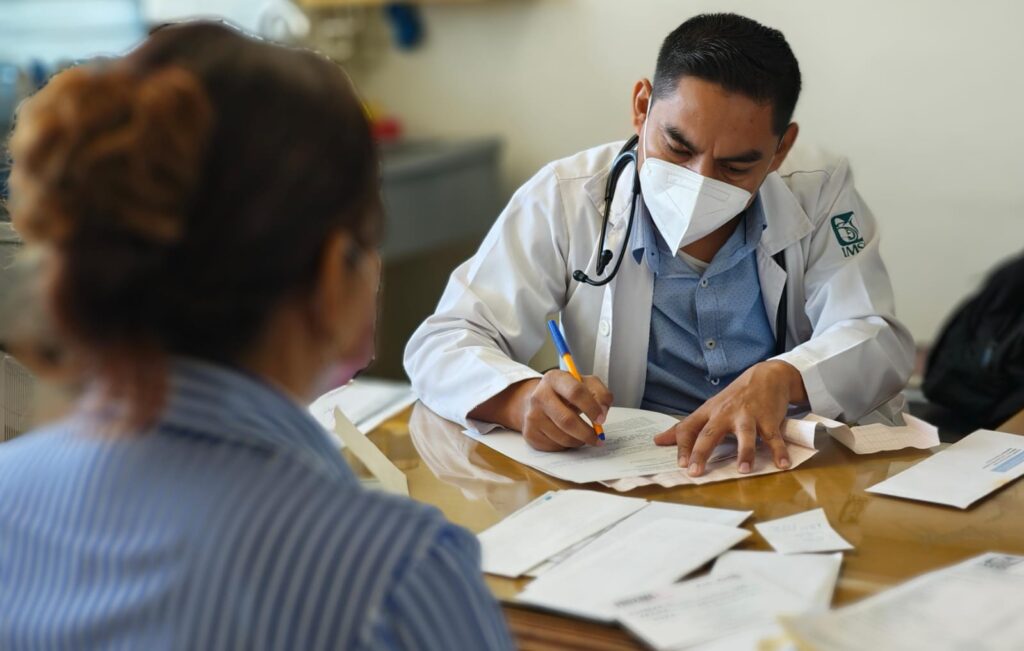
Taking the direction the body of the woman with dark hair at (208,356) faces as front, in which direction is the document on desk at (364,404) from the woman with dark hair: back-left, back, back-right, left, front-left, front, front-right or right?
front-left

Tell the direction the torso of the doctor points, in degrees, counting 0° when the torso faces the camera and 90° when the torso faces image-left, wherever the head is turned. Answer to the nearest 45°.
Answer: approximately 0°

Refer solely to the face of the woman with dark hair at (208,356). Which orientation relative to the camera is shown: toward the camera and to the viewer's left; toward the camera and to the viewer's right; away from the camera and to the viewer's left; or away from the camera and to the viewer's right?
away from the camera and to the viewer's right

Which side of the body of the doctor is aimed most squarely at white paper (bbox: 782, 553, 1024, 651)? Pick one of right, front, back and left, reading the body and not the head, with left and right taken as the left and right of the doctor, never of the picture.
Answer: front

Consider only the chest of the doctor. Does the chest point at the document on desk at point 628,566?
yes

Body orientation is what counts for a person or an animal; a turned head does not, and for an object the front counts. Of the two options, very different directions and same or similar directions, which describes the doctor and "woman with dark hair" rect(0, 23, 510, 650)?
very different directions

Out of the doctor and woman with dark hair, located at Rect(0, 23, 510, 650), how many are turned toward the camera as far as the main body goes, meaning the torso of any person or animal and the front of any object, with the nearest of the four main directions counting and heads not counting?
1

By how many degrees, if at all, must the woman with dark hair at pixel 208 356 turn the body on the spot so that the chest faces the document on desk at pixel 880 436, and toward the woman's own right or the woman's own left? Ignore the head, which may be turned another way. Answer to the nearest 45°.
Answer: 0° — they already face it

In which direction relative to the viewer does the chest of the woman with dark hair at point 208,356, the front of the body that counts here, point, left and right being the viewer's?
facing away from the viewer and to the right of the viewer

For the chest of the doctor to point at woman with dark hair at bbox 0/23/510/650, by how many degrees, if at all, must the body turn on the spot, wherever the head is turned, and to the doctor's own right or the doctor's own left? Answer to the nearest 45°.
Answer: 0° — they already face them

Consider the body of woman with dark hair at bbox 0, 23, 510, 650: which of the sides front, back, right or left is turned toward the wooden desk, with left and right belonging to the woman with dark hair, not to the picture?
front
